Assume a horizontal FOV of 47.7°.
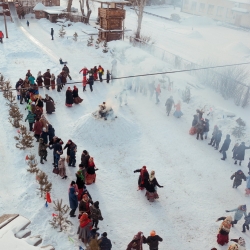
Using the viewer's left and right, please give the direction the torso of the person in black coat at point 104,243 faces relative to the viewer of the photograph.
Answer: facing away from the viewer

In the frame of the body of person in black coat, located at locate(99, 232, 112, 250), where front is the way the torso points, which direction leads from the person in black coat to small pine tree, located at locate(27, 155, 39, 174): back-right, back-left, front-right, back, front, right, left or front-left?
front-left

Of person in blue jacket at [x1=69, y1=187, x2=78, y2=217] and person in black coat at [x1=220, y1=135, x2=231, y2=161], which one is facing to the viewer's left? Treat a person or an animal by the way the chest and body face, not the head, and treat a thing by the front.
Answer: the person in black coat

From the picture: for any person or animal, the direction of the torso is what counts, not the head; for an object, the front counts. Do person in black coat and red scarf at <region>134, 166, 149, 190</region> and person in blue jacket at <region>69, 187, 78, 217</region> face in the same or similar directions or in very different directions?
very different directions

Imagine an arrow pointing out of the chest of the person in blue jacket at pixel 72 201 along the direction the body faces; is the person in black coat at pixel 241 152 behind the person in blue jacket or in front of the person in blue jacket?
in front

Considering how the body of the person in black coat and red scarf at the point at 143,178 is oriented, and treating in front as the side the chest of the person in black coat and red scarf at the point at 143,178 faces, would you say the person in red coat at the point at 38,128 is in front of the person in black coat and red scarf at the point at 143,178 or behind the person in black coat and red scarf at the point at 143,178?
in front

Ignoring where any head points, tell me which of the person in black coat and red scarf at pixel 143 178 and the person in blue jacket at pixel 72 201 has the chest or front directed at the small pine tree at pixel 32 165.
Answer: the person in black coat and red scarf

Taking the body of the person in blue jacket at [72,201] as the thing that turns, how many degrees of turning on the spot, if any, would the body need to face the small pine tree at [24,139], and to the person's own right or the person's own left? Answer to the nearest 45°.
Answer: approximately 135° to the person's own left

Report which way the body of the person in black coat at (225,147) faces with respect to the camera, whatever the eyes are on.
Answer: to the viewer's left

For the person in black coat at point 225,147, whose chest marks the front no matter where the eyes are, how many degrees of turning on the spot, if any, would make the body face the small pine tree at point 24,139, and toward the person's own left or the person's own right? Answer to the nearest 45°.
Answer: approximately 45° to the person's own left

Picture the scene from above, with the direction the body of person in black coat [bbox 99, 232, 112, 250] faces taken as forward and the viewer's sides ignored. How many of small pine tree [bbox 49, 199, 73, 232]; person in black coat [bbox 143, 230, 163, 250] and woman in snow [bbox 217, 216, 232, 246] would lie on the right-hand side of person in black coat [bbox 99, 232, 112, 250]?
2
